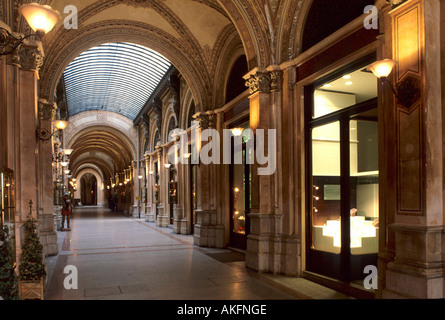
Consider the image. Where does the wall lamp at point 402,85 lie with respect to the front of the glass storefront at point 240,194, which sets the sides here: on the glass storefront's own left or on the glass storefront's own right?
on the glass storefront's own left

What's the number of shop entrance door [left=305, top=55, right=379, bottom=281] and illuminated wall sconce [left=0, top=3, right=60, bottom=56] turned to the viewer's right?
1

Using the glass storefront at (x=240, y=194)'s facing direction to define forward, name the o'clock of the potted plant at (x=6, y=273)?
The potted plant is roughly at 11 o'clock from the glass storefront.

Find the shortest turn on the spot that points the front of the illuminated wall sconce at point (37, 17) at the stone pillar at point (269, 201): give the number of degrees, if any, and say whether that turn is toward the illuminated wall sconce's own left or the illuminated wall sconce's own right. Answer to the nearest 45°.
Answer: approximately 45° to the illuminated wall sconce's own left

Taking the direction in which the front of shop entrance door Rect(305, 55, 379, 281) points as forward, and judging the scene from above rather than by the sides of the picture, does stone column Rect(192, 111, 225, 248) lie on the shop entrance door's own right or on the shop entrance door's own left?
on the shop entrance door's own right

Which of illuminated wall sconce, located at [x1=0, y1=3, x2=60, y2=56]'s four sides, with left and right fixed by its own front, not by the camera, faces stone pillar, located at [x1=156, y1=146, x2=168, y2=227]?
left

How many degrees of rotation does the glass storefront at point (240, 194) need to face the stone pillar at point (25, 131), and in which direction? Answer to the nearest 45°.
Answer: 0° — it already faces it

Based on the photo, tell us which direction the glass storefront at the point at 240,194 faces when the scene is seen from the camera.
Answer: facing the viewer and to the left of the viewer

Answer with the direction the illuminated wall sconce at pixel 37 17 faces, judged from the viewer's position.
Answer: facing to the right of the viewer

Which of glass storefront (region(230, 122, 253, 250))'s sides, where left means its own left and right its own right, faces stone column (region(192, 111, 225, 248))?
right

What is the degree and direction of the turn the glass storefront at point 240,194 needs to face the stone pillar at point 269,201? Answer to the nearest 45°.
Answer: approximately 45° to its left

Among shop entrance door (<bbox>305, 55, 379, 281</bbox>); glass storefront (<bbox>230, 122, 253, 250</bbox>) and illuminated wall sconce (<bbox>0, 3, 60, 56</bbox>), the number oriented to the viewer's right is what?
1
